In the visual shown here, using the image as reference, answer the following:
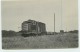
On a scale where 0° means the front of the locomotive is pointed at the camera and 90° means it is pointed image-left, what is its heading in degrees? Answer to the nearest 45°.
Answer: approximately 45°
